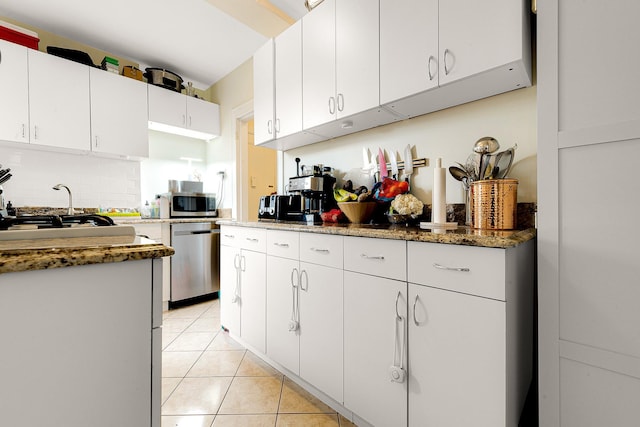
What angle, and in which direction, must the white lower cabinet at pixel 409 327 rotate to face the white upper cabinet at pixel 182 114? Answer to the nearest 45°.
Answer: approximately 90° to its right

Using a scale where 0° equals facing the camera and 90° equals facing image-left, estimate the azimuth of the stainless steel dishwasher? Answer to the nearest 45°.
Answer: approximately 315°

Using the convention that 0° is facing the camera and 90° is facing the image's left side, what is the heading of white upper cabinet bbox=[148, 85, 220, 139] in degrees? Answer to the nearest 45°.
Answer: approximately 315°

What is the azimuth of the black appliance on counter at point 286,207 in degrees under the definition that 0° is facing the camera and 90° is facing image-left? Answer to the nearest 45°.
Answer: approximately 45°

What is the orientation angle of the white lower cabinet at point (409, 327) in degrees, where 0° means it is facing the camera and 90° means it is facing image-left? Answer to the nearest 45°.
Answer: approximately 45°

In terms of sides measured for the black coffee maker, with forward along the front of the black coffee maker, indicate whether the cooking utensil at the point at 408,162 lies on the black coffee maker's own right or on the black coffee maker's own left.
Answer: on the black coffee maker's own left
